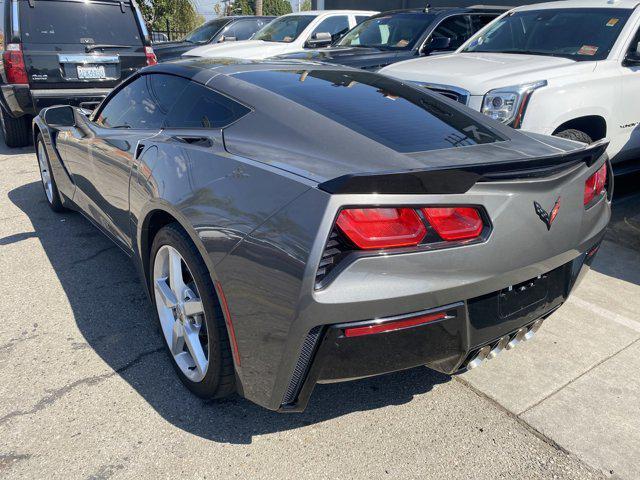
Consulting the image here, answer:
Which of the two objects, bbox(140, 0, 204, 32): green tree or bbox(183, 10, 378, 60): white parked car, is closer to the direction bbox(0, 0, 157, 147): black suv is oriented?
the green tree

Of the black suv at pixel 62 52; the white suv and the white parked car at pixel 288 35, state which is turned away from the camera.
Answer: the black suv

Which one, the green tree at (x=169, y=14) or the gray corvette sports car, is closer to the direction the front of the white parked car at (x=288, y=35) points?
the gray corvette sports car

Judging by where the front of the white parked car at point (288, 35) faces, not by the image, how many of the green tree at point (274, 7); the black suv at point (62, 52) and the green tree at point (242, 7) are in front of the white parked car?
1

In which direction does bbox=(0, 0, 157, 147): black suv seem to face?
away from the camera

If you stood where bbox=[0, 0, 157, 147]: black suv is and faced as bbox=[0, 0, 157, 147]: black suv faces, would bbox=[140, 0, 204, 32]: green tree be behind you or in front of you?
in front

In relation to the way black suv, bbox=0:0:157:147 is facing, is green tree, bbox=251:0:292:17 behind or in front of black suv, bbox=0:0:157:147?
in front

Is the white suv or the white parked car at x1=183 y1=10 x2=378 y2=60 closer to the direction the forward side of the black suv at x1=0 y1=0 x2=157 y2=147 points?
the white parked car

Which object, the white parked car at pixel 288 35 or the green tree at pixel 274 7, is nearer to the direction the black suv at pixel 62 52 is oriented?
the green tree

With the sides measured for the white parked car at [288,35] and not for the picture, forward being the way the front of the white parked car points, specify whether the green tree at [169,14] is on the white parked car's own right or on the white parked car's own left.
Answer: on the white parked car's own right

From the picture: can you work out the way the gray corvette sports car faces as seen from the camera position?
facing away from the viewer and to the left of the viewer

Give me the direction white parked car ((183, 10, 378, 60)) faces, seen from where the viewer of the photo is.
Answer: facing the viewer and to the left of the viewer

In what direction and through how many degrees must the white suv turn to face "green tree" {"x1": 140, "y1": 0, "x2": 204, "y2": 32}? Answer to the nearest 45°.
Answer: approximately 90° to its right

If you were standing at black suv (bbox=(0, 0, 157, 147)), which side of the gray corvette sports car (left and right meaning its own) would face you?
front
